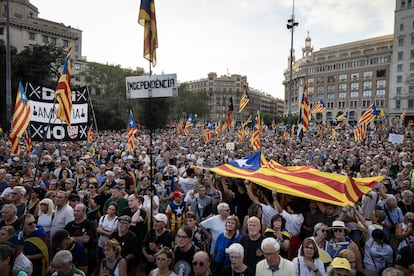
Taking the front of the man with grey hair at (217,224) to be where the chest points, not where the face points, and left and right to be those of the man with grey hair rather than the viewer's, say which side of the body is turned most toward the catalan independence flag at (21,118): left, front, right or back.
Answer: back

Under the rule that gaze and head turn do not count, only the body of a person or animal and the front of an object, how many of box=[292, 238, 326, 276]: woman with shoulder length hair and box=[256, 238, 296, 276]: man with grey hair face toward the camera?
2

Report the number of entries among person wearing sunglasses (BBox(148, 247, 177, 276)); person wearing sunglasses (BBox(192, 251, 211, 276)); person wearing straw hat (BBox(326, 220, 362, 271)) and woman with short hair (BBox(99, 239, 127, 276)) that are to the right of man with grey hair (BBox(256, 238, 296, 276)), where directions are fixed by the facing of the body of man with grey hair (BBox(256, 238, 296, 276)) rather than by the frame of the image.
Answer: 3

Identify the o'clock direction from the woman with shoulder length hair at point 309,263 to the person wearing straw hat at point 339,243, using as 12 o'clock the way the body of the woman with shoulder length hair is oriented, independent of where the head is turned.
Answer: The person wearing straw hat is roughly at 7 o'clock from the woman with shoulder length hair.

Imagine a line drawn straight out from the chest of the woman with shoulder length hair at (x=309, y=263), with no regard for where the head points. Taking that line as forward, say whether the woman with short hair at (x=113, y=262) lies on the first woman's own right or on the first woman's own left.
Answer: on the first woman's own right

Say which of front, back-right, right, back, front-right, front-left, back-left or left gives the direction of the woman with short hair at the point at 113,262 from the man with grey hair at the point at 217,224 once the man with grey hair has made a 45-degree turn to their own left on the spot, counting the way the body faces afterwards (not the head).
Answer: back-right

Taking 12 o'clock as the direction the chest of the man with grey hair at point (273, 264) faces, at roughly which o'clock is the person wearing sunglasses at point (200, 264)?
The person wearing sunglasses is roughly at 3 o'clock from the man with grey hair.

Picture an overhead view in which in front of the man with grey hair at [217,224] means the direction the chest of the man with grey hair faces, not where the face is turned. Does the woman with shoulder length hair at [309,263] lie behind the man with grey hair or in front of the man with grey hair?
in front

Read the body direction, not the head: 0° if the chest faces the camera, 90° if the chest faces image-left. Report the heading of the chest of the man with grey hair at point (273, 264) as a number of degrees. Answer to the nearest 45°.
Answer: approximately 0°

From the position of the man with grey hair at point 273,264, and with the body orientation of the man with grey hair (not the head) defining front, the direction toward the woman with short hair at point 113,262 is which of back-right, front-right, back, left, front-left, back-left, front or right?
right
